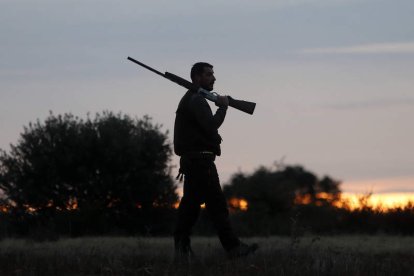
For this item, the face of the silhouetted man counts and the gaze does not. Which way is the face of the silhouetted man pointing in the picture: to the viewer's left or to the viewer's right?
to the viewer's right

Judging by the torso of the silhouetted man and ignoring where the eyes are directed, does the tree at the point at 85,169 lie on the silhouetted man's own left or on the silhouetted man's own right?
on the silhouetted man's own left

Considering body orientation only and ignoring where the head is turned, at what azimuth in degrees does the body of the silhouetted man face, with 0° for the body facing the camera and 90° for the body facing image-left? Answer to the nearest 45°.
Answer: approximately 270°
